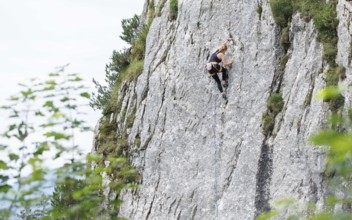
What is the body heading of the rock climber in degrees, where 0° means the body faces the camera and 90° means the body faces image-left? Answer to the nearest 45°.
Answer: approximately 225°

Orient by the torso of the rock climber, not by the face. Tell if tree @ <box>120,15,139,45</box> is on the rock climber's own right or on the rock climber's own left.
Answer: on the rock climber's own left
